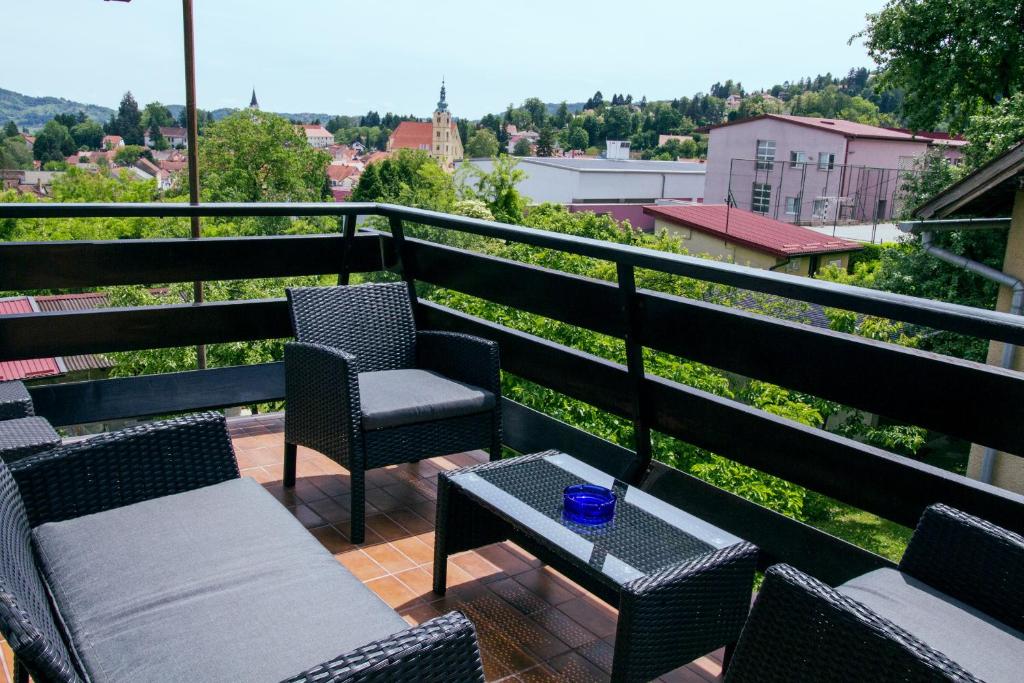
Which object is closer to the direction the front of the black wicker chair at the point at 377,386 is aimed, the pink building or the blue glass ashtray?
the blue glass ashtray

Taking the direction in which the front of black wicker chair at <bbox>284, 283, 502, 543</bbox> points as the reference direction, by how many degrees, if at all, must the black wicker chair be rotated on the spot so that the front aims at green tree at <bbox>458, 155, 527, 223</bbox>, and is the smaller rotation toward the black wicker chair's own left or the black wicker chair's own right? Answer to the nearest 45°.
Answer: approximately 135° to the black wicker chair's own left

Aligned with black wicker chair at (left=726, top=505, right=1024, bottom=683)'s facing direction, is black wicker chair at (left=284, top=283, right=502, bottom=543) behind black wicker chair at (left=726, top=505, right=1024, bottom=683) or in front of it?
in front

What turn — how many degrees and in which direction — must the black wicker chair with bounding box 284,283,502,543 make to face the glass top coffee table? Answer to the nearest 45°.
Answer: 0° — it already faces it

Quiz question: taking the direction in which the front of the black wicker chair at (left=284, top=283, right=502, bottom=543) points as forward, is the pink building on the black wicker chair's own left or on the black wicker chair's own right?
on the black wicker chair's own left

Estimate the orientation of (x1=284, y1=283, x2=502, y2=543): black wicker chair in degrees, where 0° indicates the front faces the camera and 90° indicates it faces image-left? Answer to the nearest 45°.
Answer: approximately 315°

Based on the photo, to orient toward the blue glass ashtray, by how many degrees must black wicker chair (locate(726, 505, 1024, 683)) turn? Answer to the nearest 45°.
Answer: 0° — it already faces it

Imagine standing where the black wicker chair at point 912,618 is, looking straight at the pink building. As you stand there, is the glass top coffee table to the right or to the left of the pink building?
left

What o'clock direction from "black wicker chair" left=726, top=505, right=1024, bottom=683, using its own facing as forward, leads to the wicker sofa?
The wicker sofa is roughly at 10 o'clock from the black wicker chair.

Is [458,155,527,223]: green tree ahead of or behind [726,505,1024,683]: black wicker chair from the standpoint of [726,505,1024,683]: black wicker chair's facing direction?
ahead

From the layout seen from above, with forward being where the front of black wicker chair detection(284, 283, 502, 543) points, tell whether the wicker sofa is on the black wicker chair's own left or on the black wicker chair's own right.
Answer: on the black wicker chair's own right

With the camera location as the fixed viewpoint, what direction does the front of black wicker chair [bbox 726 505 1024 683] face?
facing away from the viewer and to the left of the viewer
